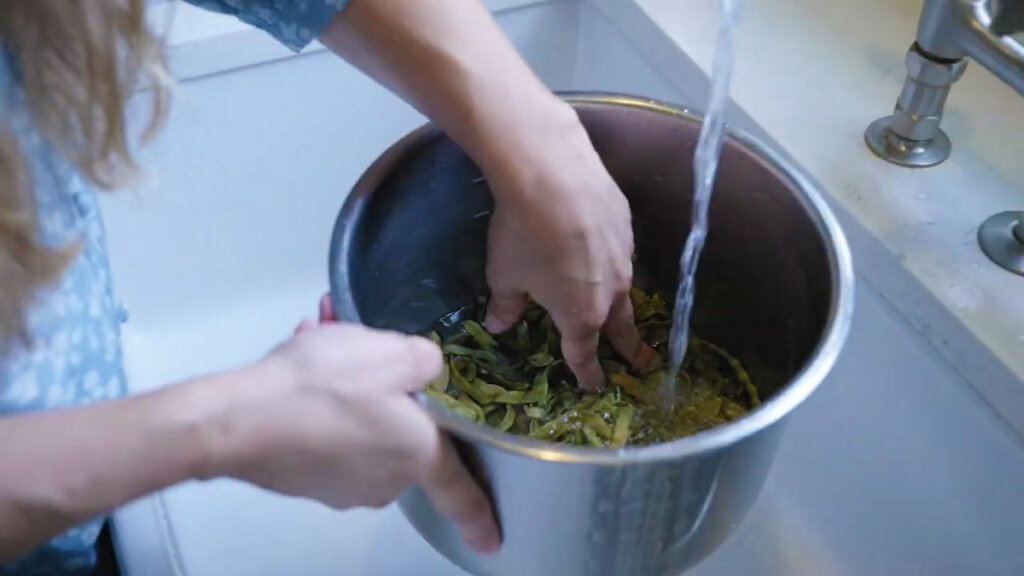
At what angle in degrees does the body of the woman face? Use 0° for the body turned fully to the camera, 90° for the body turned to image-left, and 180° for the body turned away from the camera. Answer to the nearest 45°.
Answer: approximately 270°
